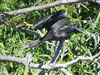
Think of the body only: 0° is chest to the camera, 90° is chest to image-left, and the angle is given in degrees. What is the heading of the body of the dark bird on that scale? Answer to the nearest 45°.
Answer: approximately 270°
